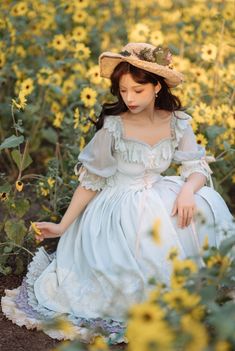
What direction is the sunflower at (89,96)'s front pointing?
toward the camera

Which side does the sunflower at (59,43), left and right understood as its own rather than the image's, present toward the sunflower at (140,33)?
left

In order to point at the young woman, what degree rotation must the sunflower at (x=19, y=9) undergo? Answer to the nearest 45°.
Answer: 0° — it already faces them

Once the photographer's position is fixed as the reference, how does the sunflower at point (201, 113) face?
facing the viewer

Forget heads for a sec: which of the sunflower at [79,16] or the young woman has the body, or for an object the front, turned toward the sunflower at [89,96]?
the sunflower at [79,16]

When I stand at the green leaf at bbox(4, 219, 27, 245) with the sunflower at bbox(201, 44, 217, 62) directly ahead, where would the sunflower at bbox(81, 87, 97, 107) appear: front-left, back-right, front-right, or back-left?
front-left

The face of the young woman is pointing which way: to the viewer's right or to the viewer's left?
to the viewer's left

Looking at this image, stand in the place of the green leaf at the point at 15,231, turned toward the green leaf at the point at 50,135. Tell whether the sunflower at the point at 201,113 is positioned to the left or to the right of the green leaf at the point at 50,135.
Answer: right

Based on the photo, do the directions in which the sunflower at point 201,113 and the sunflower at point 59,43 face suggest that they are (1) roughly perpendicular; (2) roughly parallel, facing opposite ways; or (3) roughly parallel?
roughly parallel

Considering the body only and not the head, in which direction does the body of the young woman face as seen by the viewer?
toward the camera

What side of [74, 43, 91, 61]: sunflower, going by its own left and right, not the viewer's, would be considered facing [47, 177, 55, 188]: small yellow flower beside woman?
front

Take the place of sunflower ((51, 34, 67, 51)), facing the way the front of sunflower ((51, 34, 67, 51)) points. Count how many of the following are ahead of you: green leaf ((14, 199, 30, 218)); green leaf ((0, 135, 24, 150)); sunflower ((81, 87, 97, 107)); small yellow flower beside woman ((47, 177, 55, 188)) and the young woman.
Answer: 5

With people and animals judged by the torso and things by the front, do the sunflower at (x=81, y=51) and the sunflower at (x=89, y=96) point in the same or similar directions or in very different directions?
same or similar directions

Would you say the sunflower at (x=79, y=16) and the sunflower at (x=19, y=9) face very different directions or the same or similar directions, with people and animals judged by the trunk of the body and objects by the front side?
same or similar directions
